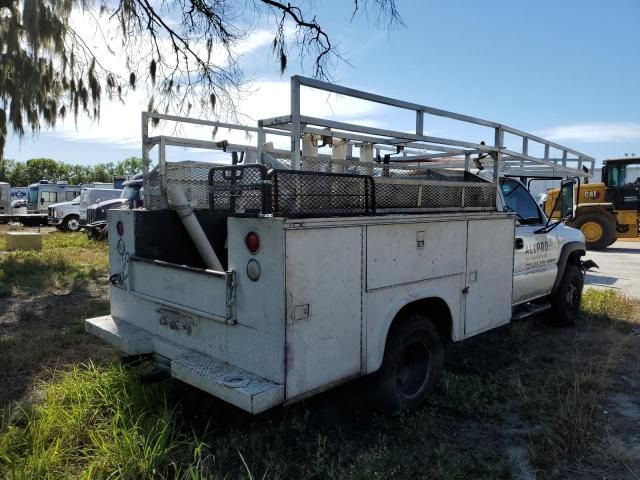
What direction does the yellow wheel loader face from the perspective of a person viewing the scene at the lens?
facing to the right of the viewer

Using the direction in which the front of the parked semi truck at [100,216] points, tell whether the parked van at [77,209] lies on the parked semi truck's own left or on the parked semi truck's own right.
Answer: on the parked semi truck's own right

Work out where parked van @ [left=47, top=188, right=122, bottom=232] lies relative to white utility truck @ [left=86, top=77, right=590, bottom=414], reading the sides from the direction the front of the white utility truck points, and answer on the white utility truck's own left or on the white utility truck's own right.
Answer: on the white utility truck's own left

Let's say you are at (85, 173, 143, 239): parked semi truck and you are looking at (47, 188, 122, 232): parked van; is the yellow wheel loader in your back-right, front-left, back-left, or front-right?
back-right

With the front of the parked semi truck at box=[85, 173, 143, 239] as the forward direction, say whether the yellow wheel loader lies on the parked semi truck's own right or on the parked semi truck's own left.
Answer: on the parked semi truck's own left

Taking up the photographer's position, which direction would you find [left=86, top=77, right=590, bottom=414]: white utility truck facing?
facing away from the viewer and to the right of the viewer

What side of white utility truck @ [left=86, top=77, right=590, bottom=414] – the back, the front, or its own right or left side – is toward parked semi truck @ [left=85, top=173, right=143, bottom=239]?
left

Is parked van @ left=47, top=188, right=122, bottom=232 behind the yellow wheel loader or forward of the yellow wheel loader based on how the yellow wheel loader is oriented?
behind
